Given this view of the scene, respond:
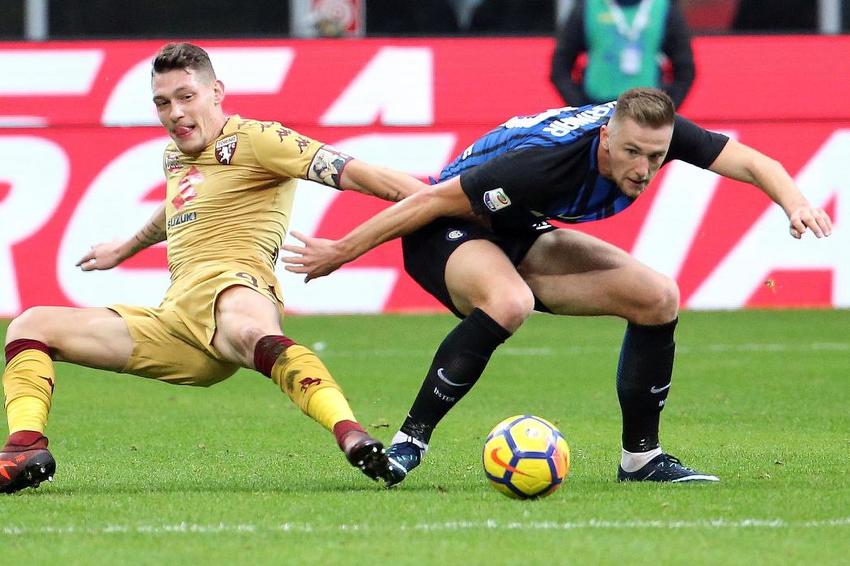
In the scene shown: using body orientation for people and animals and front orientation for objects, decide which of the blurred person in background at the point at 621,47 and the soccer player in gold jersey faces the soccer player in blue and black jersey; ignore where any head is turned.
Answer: the blurred person in background

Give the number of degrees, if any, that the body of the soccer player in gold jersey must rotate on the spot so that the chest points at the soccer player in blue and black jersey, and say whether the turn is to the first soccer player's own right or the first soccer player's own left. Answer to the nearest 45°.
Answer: approximately 135° to the first soccer player's own left

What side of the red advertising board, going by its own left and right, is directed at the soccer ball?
front

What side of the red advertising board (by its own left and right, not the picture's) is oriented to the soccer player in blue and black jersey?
front

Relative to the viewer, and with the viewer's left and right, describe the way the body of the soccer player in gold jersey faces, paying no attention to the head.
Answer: facing the viewer and to the left of the viewer

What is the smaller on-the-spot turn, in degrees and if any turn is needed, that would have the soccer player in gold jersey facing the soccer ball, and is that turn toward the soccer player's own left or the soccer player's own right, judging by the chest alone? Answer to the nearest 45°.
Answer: approximately 90° to the soccer player's own left

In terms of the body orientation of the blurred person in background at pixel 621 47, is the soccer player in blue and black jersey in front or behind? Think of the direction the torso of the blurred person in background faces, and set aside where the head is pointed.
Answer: in front

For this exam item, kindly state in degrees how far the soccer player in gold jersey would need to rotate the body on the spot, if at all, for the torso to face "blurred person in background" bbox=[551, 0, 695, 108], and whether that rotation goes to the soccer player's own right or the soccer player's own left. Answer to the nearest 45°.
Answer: approximately 180°

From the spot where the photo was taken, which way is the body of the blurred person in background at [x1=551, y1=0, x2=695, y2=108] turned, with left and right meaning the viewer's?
facing the viewer

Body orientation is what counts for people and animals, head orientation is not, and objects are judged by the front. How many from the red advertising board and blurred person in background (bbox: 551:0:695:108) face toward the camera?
2
